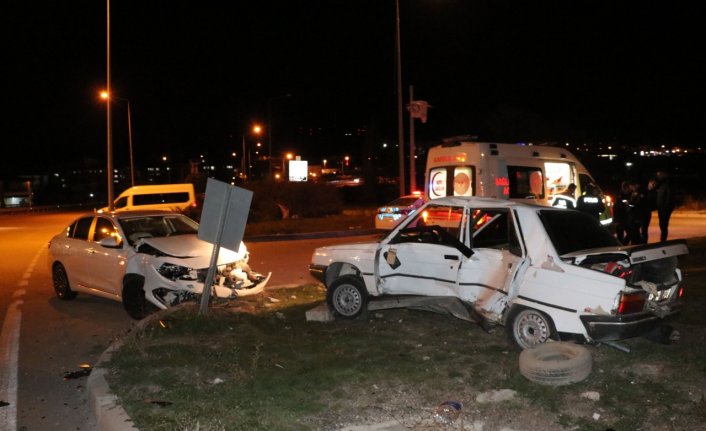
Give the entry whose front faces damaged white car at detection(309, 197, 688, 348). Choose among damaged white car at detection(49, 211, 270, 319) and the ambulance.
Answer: damaged white car at detection(49, 211, 270, 319)

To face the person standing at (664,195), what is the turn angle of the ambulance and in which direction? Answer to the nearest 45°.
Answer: approximately 45° to its right

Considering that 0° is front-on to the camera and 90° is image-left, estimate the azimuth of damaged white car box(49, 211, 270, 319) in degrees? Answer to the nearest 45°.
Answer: approximately 315°

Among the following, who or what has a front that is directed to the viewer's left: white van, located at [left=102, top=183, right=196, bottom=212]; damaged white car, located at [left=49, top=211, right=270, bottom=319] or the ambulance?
the white van

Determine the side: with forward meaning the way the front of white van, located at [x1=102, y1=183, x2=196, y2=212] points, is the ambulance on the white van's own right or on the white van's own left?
on the white van's own left

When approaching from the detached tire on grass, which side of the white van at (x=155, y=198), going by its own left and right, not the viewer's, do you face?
left

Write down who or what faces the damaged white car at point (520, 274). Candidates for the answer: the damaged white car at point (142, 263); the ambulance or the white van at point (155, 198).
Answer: the damaged white car at point (142, 263)

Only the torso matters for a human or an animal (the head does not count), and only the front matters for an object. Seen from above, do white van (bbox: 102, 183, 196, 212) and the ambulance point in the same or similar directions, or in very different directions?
very different directions

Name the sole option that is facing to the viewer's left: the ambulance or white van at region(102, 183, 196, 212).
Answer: the white van

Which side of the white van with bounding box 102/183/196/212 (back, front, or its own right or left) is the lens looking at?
left
